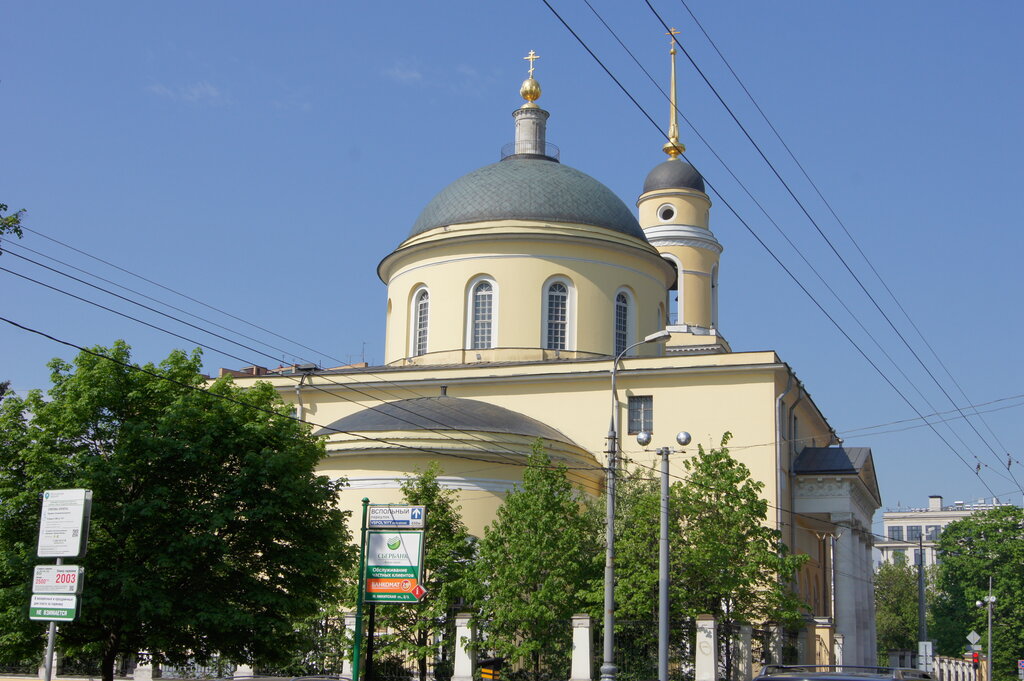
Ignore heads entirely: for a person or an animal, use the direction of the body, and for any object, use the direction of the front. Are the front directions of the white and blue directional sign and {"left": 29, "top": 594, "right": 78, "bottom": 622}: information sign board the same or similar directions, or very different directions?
same or similar directions

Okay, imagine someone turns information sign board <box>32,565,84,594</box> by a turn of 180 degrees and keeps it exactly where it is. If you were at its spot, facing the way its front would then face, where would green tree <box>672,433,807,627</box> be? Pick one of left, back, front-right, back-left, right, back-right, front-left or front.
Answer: front-right

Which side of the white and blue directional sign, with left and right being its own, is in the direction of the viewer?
front

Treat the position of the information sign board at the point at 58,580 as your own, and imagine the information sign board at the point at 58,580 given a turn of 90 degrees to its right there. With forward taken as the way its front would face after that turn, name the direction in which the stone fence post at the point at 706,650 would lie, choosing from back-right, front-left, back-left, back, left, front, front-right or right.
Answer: back-right

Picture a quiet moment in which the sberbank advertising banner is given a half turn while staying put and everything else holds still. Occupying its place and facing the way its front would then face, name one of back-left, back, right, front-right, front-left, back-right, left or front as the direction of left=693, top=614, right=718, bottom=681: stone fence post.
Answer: front-right

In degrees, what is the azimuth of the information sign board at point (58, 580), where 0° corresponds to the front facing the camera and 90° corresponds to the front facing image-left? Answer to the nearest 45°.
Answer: approximately 0°

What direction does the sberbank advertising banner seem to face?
toward the camera

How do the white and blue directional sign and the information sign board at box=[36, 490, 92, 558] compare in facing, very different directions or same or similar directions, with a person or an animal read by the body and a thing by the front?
same or similar directions

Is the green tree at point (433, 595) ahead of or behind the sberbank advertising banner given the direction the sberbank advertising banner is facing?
behind

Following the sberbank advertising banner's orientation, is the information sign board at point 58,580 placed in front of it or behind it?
in front

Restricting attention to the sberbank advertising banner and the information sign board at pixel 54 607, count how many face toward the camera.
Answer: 2

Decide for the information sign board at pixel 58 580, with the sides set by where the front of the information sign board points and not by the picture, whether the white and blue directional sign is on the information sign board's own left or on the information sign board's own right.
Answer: on the information sign board's own left

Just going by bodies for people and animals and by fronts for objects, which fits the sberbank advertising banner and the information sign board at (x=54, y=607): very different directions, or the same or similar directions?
same or similar directions

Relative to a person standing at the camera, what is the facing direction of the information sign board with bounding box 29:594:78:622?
facing the viewer

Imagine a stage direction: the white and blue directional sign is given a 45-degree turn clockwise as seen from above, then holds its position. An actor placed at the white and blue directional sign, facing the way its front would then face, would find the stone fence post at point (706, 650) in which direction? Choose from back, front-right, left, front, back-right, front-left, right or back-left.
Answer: back

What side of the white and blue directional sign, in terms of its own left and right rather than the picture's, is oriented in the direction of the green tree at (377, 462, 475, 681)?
back
